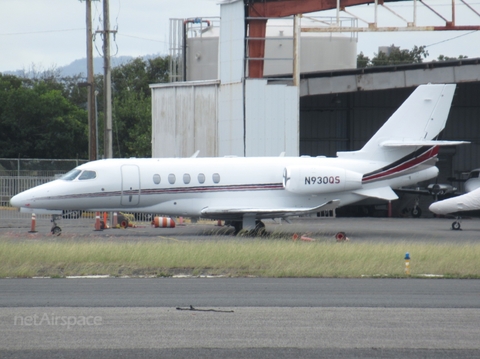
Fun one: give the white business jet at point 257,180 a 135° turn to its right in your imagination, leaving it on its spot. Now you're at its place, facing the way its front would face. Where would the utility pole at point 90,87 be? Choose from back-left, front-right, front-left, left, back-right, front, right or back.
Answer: left

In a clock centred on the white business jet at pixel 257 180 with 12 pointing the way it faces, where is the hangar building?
The hangar building is roughly at 3 o'clock from the white business jet.

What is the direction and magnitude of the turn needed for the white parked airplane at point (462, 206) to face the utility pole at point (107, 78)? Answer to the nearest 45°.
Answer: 0° — it already faces it

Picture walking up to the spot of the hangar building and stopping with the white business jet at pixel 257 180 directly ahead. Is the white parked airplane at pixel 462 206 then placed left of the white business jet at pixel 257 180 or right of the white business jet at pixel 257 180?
left

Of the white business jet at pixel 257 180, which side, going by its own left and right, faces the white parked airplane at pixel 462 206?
back

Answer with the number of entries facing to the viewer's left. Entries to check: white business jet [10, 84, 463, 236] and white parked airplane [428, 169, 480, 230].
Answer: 2

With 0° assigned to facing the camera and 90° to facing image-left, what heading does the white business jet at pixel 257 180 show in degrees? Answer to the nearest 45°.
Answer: approximately 90°

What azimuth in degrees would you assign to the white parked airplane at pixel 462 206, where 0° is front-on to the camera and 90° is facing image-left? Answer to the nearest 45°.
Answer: approximately 90°

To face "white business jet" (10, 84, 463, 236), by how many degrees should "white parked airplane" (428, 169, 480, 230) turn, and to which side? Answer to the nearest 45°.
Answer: approximately 45° to its left

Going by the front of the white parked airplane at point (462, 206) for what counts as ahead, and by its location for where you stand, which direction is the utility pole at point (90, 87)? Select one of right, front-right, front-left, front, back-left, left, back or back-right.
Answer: front
